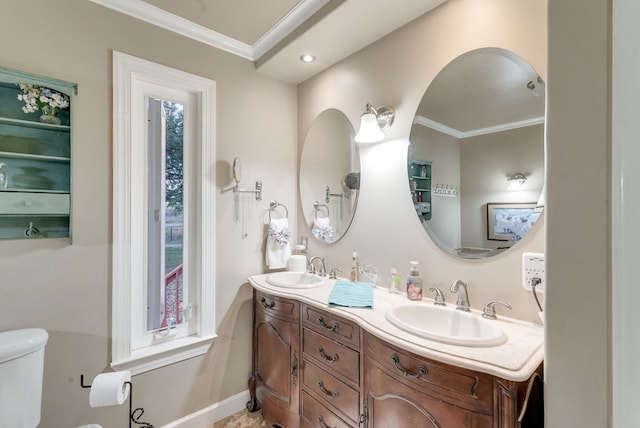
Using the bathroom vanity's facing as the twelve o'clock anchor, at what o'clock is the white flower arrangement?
The white flower arrangement is roughly at 1 o'clock from the bathroom vanity.

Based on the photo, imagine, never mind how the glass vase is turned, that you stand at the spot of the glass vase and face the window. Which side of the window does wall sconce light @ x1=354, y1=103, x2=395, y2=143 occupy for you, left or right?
right

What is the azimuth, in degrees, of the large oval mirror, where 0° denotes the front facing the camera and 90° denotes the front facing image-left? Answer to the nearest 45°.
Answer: approximately 45°

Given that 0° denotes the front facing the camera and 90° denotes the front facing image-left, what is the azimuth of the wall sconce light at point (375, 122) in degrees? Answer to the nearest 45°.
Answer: approximately 45°

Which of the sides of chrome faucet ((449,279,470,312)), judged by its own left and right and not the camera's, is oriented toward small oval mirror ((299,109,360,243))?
right

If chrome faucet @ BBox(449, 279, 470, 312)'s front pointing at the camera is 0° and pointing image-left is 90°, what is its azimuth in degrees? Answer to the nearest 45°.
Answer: approximately 45°

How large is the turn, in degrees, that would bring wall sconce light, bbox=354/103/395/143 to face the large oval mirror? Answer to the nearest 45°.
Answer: approximately 90° to its left
